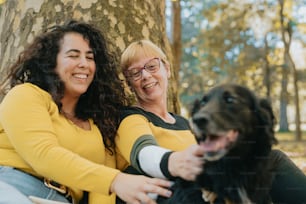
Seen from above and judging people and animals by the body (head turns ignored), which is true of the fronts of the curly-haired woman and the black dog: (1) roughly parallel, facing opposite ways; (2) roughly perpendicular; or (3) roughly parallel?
roughly perpendicular

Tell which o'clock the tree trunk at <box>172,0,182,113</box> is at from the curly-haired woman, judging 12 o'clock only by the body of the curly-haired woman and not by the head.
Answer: The tree trunk is roughly at 8 o'clock from the curly-haired woman.

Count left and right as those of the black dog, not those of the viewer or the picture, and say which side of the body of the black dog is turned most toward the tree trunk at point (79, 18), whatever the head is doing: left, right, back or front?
right

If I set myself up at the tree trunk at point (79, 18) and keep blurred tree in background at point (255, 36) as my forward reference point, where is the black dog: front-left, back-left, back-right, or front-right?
back-right

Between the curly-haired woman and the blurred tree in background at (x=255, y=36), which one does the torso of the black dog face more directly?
the curly-haired woman

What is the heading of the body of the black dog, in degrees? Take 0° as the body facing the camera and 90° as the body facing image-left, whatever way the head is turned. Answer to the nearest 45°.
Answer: approximately 45°

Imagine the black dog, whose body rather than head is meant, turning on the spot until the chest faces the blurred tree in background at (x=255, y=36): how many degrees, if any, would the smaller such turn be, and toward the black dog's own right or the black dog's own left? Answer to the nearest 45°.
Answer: approximately 135° to the black dog's own right
